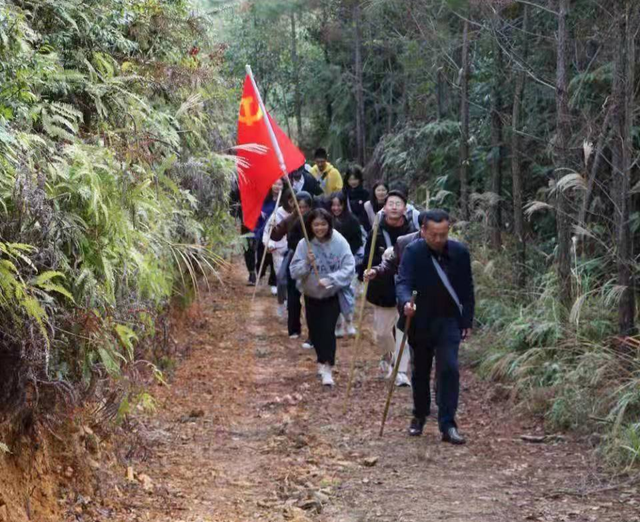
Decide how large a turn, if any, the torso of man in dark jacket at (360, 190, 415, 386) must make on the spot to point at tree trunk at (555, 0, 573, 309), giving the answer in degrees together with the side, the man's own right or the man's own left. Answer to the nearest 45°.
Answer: approximately 90° to the man's own left

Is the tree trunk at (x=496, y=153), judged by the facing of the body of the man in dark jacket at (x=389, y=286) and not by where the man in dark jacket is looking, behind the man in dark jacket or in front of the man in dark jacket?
behind

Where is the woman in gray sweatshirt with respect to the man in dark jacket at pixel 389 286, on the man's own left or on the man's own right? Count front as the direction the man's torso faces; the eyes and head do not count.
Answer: on the man's own right

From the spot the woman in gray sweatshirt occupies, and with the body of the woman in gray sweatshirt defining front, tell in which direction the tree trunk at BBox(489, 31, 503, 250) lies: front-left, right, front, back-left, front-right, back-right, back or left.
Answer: back-left

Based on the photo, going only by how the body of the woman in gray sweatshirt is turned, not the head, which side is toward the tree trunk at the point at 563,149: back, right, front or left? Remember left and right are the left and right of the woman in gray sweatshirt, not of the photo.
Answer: left

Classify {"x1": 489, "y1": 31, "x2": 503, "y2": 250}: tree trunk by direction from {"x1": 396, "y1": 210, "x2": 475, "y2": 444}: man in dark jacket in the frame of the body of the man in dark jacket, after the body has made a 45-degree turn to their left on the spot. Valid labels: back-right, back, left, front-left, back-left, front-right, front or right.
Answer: back-left

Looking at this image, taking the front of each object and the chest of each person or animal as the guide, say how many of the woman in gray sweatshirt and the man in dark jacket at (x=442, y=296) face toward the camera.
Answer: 2

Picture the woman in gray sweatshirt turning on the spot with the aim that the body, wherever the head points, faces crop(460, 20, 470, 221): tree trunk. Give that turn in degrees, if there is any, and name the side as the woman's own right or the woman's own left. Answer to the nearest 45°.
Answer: approximately 135° to the woman's own left

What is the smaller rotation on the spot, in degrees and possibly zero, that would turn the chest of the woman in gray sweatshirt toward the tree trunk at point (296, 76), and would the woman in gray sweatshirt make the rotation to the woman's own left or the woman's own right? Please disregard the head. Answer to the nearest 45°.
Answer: approximately 180°
